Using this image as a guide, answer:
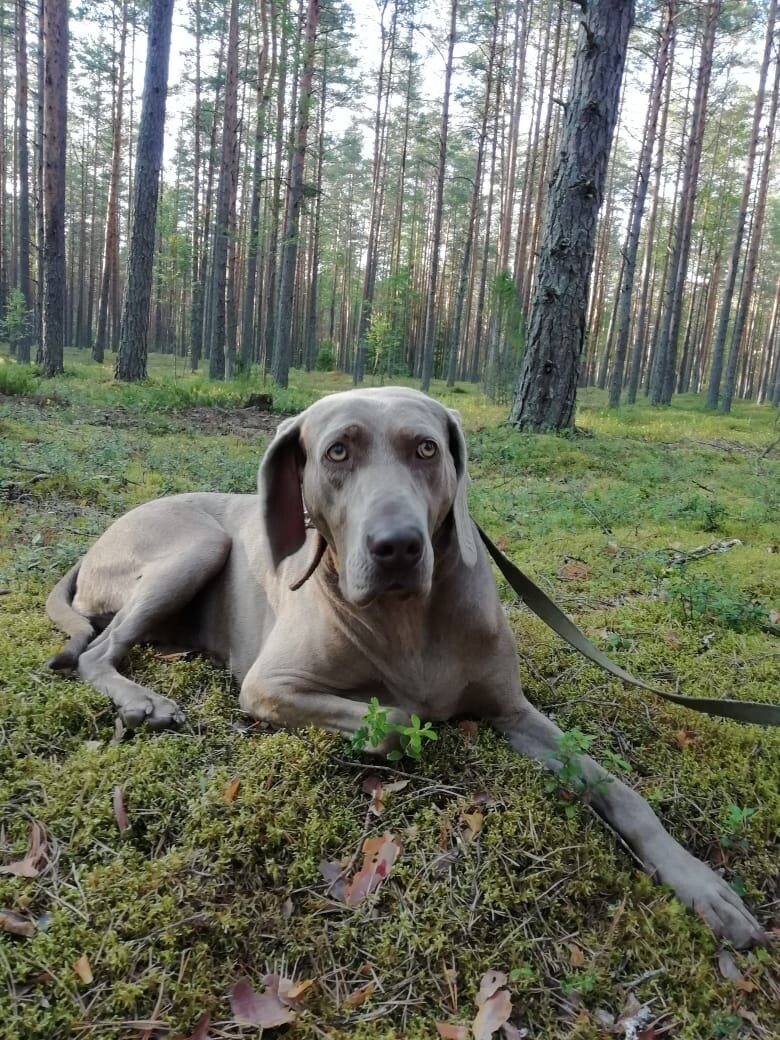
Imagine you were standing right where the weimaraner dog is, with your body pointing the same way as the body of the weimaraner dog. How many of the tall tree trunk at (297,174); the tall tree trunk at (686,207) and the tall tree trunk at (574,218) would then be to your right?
0

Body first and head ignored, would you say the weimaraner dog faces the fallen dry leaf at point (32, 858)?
no

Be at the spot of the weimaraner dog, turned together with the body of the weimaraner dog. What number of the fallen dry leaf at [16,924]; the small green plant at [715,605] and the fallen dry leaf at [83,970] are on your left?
1

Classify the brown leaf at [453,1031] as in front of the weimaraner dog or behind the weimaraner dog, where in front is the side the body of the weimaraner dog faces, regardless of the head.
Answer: in front

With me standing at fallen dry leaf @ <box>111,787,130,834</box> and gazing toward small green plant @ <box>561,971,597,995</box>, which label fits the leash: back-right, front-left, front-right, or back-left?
front-left

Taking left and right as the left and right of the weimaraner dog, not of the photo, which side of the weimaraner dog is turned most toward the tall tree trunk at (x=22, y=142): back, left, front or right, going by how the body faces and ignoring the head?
back

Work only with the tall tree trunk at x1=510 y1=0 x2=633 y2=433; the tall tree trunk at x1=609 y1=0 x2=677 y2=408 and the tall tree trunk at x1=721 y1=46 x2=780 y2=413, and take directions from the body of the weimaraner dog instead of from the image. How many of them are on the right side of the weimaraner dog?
0

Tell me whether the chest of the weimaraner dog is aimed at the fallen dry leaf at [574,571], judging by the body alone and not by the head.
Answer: no

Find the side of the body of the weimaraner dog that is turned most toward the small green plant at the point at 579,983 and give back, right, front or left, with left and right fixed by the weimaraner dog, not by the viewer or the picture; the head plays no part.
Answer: front

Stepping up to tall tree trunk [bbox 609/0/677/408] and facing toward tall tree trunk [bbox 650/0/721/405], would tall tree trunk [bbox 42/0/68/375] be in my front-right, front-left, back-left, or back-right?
back-left

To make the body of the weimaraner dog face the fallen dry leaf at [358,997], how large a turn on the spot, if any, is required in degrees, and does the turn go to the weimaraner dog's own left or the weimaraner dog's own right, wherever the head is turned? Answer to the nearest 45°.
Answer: approximately 45° to the weimaraner dog's own right

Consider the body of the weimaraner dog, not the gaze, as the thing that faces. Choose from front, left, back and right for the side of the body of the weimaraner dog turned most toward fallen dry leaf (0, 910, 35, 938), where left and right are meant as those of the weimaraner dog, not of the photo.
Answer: right

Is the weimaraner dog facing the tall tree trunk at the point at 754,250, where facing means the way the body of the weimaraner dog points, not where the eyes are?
no

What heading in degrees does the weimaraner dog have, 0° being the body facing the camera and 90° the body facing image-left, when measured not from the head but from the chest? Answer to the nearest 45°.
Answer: approximately 315°
